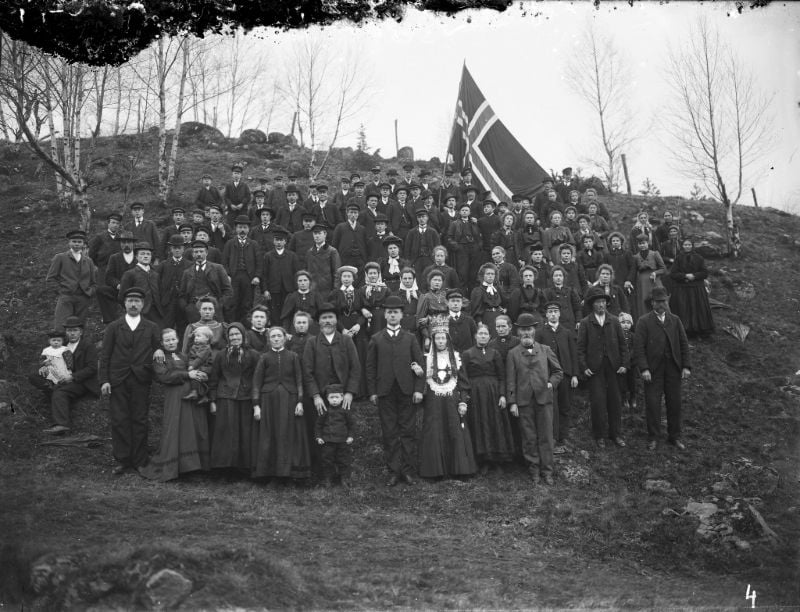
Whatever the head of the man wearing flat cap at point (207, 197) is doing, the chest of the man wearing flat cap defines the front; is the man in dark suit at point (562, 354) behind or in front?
in front

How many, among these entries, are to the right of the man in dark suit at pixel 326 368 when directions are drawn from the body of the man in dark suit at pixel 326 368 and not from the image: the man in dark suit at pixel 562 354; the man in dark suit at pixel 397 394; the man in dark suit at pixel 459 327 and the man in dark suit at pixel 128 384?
1

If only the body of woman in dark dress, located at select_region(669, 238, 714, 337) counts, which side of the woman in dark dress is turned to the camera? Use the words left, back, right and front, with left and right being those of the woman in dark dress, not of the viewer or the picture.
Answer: front

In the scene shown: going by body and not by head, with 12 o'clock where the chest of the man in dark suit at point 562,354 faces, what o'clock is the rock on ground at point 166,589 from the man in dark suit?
The rock on ground is roughly at 1 o'clock from the man in dark suit.

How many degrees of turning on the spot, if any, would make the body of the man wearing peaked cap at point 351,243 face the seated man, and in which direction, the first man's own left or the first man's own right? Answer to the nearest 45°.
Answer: approximately 45° to the first man's own right

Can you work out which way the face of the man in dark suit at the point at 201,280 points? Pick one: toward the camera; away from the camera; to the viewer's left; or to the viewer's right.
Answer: toward the camera

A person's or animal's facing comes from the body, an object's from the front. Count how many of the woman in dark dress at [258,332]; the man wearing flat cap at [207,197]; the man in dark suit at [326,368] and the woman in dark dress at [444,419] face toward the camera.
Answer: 4

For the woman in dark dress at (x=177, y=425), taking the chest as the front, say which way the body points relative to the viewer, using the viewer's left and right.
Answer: facing the viewer and to the right of the viewer

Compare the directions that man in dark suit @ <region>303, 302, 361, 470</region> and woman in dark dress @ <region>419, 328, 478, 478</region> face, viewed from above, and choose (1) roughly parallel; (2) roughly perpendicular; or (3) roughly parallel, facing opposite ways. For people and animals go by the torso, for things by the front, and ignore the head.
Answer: roughly parallel

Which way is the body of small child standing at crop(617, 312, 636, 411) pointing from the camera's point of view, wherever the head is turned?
toward the camera

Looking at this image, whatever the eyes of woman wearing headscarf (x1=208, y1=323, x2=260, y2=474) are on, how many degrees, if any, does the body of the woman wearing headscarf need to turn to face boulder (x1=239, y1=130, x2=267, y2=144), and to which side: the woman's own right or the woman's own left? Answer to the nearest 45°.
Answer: approximately 180°

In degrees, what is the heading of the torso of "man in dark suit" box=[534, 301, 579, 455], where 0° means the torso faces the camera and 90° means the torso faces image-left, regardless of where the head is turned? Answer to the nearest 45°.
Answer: approximately 0°

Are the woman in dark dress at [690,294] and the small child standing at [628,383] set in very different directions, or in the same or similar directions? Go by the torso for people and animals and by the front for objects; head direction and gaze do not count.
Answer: same or similar directions

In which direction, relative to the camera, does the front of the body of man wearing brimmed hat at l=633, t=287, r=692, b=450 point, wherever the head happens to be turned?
toward the camera

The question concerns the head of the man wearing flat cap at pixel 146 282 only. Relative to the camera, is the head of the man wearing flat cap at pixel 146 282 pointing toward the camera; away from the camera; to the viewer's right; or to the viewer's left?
toward the camera
